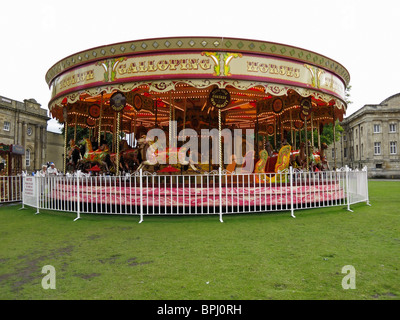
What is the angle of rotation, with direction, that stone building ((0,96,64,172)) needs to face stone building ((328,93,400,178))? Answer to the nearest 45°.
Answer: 0° — it already faces it

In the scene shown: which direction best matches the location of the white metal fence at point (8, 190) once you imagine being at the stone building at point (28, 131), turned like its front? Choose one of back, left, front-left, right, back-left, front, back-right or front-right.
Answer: front-right

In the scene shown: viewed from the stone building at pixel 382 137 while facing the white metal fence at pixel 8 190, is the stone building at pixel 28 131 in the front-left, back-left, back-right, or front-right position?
front-right

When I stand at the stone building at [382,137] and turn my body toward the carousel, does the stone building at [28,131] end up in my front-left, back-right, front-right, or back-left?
front-right

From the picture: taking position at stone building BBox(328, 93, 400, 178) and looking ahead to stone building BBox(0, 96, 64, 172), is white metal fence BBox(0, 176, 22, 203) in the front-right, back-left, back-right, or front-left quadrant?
front-left

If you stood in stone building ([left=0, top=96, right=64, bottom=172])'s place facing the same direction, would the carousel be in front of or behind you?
in front

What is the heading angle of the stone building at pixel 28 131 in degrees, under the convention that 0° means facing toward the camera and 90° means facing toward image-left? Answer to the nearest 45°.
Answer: approximately 315°

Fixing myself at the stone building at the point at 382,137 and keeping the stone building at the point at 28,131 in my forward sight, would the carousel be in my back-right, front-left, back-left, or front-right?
front-left
